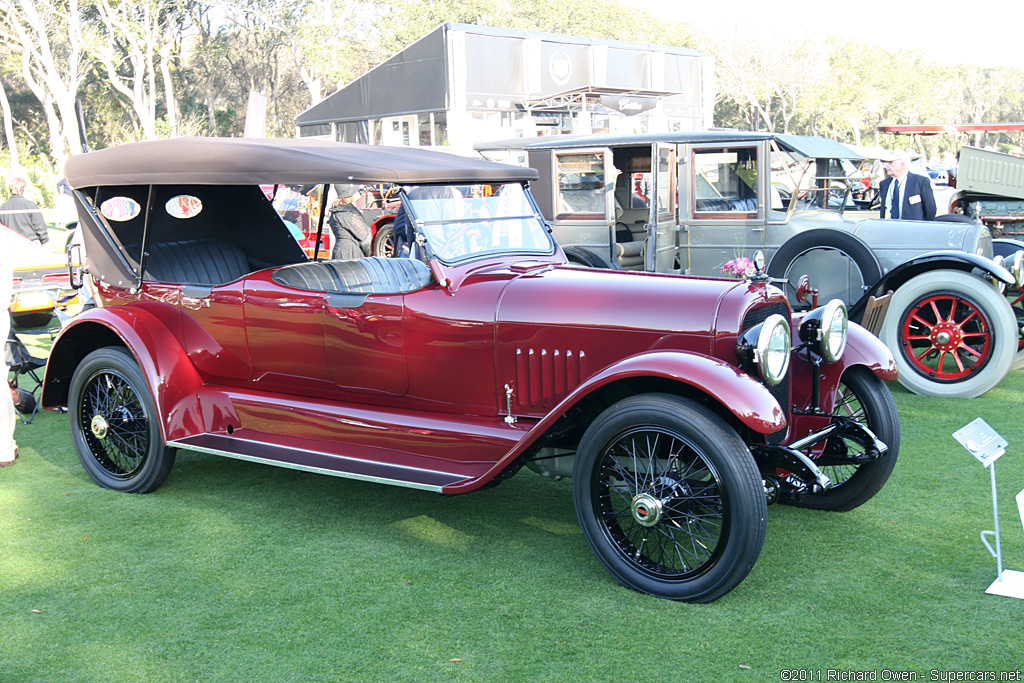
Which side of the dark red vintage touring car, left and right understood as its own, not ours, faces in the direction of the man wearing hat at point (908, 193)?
left

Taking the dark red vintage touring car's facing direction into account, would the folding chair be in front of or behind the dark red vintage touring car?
behind

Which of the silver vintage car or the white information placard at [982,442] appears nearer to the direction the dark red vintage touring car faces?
the white information placard

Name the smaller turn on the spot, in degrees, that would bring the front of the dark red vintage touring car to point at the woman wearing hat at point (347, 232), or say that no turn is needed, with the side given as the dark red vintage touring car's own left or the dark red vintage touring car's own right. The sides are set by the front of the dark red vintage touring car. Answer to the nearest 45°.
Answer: approximately 135° to the dark red vintage touring car's own left

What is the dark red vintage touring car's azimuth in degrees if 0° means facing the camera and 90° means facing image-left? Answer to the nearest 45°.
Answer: approximately 315°

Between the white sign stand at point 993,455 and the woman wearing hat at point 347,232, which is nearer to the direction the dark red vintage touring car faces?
the white sign stand

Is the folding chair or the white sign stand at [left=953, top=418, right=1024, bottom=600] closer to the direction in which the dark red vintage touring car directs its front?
the white sign stand

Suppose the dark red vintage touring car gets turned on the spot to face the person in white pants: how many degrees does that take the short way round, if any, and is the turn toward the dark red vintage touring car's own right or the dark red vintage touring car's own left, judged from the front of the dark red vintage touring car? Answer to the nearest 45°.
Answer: approximately 180°

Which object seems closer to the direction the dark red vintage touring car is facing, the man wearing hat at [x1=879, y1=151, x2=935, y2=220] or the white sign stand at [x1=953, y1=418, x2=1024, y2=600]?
the white sign stand

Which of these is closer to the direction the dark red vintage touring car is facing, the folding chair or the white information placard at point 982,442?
the white information placard
